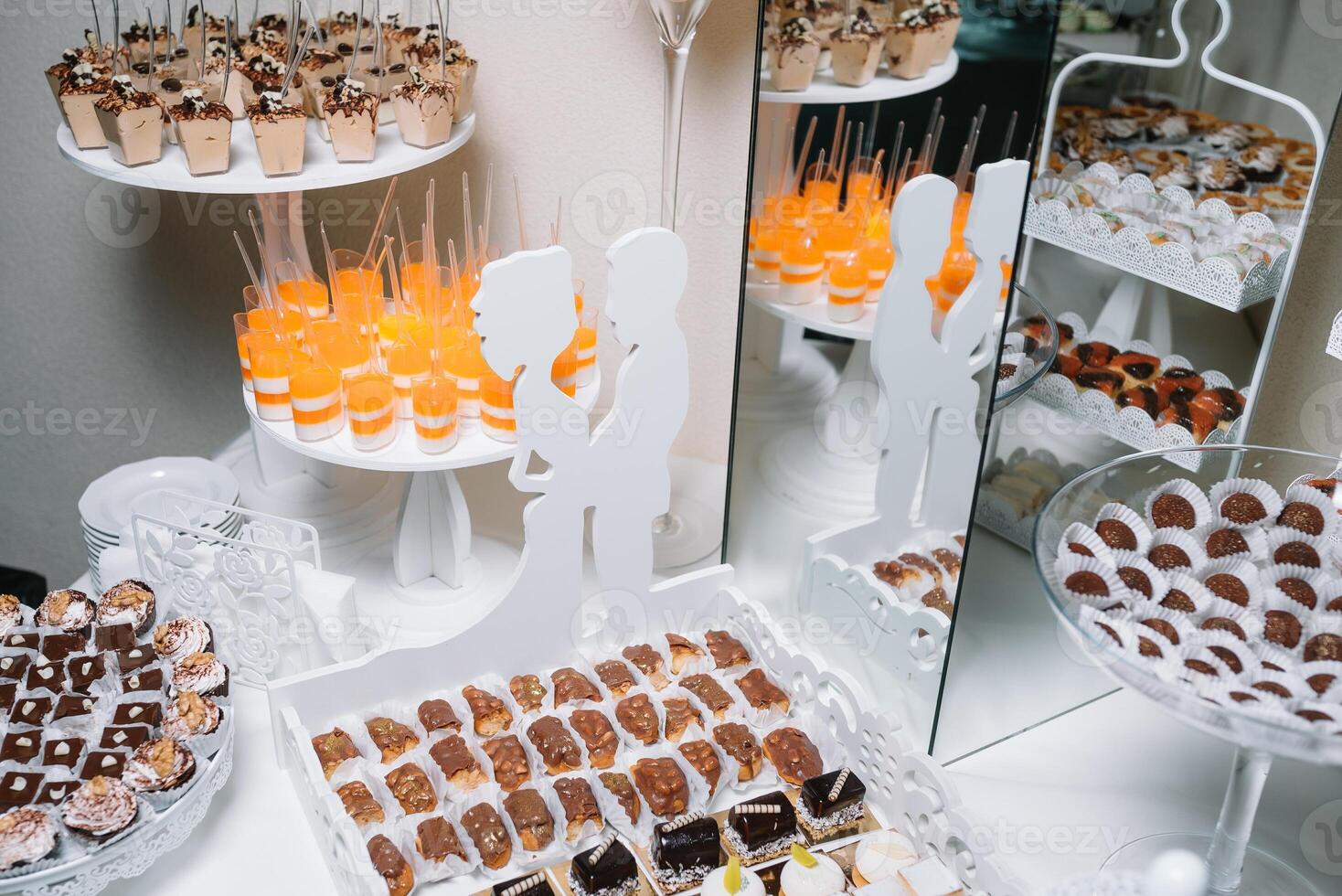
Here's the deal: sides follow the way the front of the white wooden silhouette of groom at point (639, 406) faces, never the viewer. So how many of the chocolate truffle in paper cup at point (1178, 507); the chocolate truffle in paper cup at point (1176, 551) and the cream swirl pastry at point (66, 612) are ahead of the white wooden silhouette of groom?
1

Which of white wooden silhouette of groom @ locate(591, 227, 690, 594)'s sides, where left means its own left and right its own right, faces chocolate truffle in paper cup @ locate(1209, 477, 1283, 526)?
back

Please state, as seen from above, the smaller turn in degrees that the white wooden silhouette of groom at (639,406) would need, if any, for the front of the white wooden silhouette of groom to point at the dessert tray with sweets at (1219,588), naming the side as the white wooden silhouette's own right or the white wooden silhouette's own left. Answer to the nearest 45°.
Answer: approximately 135° to the white wooden silhouette's own left

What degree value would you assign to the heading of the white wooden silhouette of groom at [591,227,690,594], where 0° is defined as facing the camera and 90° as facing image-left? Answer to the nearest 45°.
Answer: approximately 90°

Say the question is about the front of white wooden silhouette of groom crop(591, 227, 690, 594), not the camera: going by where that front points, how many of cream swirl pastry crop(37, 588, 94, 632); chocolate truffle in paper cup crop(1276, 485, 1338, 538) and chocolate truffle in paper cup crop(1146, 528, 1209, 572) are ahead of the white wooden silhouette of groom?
1

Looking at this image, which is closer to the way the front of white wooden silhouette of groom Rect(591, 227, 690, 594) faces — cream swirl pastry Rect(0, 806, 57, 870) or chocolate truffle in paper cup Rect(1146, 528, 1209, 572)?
the cream swirl pastry
